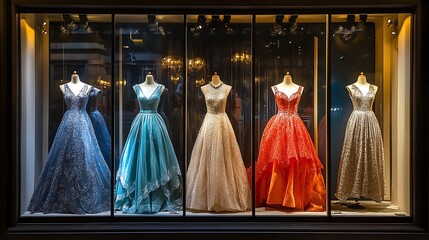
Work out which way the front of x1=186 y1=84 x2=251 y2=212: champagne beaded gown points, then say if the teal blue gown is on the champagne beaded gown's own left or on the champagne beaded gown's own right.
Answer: on the champagne beaded gown's own right

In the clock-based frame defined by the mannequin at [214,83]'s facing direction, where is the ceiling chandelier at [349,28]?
The ceiling chandelier is roughly at 9 o'clock from the mannequin.

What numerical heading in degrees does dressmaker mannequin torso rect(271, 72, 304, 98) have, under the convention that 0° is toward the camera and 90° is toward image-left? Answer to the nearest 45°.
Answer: approximately 0°

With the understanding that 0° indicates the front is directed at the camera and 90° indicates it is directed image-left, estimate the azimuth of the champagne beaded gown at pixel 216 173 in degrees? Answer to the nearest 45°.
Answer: approximately 0°

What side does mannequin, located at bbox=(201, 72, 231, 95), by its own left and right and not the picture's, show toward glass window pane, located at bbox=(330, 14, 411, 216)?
left

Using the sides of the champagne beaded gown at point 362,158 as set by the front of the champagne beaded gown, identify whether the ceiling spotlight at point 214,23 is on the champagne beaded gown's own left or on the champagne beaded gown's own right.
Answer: on the champagne beaded gown's own right

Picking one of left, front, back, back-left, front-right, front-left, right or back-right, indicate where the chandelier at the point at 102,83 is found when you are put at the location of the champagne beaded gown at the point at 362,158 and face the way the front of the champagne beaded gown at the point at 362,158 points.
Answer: right

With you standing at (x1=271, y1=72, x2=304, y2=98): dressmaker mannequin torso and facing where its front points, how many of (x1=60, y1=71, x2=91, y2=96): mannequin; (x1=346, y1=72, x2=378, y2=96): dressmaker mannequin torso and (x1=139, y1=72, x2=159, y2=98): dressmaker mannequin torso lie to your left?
1
